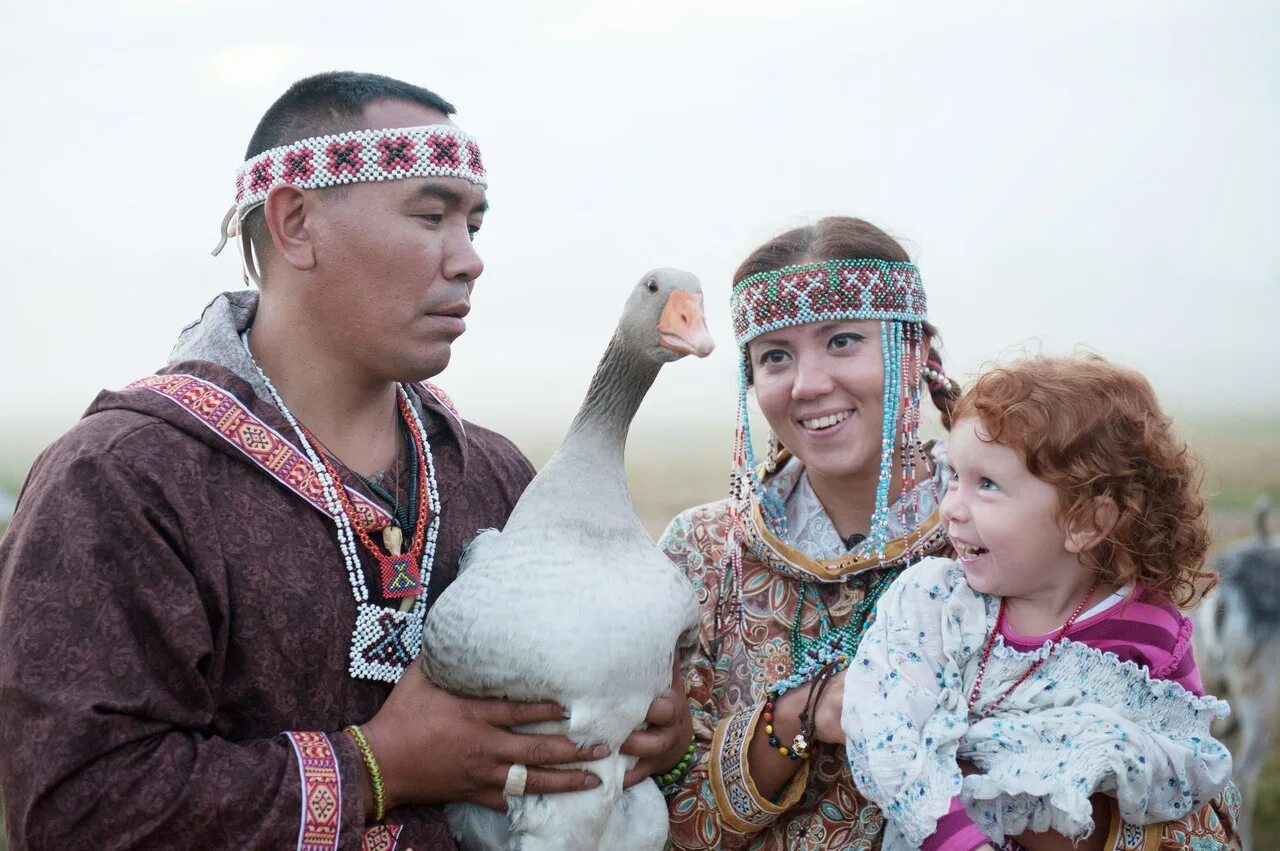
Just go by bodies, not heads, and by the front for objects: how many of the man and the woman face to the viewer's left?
0

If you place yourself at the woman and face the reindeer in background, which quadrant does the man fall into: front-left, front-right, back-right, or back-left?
back-left

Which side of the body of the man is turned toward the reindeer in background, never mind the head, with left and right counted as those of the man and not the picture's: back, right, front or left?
left

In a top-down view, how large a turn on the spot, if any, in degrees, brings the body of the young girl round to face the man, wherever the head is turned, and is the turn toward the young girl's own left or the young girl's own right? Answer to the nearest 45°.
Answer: approximately 45° to the young girl's own right

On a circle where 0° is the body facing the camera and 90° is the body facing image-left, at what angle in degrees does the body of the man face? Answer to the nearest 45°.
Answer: approximately 315°

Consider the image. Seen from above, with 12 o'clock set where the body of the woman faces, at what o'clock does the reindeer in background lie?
The reindeer in background is roughly at 7 o'clock from the woman.

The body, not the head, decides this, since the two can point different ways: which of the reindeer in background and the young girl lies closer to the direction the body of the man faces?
the young girl

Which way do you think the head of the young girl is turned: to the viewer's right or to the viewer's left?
to the viewer's left

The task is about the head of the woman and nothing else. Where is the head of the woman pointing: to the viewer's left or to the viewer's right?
to the viewer's left
